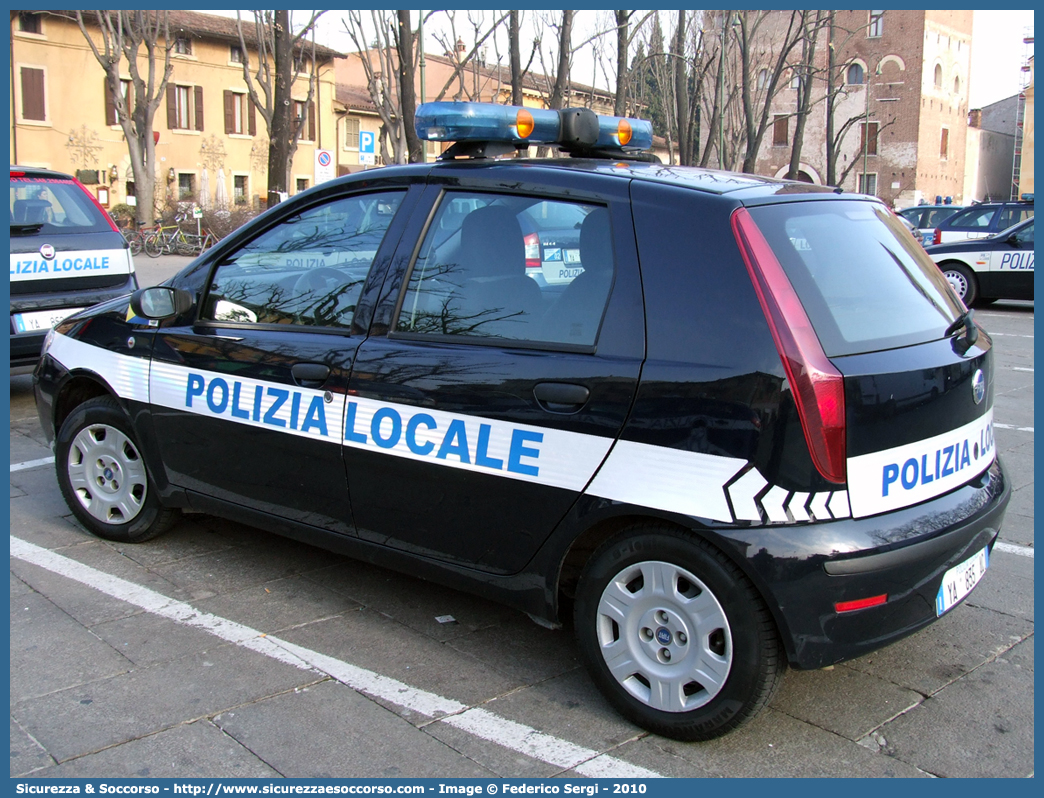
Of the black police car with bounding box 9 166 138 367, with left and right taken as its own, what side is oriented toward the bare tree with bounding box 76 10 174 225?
front

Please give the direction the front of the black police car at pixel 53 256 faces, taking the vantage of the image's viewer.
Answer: facing away from the viewer

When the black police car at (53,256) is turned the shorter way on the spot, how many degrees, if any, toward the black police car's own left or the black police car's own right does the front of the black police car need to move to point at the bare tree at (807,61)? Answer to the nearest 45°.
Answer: approximately 45° to the black police car's own right

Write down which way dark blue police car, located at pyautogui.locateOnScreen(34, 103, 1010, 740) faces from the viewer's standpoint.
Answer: facing away from the viewer and to the left of the viewer

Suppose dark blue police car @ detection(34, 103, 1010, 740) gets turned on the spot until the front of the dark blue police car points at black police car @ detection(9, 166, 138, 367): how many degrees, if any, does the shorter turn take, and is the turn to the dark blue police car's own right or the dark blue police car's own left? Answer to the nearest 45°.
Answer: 0° — it already faces it

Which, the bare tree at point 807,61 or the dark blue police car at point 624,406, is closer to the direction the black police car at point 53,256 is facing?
the bare tree

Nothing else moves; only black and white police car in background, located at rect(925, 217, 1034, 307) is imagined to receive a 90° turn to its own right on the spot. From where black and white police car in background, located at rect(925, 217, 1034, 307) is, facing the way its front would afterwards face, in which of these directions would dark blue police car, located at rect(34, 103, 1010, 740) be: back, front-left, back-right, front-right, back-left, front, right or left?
back

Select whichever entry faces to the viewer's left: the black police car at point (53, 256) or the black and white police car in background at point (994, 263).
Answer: the black and white police car in background at point (994, 263)

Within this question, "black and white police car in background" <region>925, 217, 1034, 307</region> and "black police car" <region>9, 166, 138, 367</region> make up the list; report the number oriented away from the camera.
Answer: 1

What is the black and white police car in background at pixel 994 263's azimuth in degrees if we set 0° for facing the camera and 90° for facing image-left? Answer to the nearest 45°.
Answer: approximately 90°

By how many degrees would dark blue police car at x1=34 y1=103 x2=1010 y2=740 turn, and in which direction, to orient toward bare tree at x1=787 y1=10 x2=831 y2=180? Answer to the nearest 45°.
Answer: approximately 45° to its right

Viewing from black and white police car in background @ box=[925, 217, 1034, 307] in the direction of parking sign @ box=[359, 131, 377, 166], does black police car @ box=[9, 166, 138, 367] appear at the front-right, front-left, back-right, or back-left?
front-left
